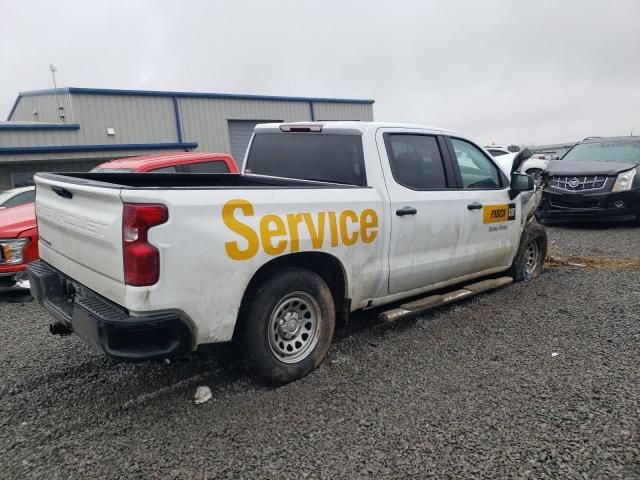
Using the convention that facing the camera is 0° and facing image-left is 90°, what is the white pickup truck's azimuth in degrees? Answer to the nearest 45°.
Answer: approximately 225°

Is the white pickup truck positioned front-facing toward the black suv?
yes

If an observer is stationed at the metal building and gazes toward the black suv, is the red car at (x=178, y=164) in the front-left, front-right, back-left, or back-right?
front-right

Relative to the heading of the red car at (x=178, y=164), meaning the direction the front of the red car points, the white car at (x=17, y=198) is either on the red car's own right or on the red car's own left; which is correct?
on the red car's own right

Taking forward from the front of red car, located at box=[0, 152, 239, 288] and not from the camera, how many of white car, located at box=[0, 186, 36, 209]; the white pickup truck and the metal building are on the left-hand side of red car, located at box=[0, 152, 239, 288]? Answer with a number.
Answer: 1

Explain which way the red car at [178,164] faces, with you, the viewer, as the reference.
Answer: facing the viewer and to the left of the viewer

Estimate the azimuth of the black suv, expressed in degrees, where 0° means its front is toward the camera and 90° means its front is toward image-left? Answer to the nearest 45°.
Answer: approximately 45°

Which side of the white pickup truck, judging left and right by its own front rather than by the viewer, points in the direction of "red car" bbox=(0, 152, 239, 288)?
left

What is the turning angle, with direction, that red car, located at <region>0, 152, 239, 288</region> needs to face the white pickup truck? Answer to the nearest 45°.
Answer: approximately 90° to its left
